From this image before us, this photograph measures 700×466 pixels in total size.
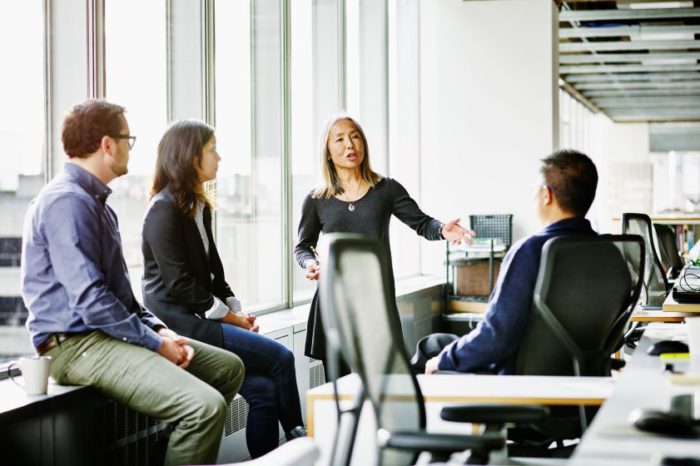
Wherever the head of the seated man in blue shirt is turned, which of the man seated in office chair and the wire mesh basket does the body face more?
the man seated in office chair

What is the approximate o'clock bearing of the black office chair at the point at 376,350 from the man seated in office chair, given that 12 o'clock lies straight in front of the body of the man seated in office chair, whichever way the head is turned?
The black office chair is roughly at 8 o'clock from the man seated in office chair.

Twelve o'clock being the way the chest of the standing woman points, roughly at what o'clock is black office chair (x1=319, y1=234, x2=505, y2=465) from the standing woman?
The black office chair is roughly at 12 o'clock from the standing woman.

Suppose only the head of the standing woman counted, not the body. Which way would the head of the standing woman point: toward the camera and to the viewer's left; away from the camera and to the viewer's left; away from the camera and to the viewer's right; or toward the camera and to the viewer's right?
toward the camera and to the viewer's right

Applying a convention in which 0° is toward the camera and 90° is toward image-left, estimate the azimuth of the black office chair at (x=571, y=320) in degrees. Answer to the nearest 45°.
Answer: approximately 135°

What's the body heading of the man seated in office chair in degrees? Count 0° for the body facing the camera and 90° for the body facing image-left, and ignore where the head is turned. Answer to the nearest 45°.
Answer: approximately 135°

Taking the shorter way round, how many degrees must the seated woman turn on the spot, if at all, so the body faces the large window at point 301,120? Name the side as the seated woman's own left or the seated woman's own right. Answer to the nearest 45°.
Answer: approximately 90° to the seated woman's own left

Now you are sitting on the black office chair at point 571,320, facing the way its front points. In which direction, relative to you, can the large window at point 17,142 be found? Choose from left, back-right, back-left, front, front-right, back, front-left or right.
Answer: front-left

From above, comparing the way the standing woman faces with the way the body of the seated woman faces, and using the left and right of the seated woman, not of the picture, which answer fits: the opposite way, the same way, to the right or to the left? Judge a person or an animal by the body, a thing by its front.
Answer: to the right

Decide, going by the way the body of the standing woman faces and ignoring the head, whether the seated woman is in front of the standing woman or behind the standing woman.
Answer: in front

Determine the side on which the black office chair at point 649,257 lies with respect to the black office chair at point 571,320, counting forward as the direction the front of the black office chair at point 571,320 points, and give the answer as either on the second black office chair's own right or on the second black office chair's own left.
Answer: on the second black office chair's own right

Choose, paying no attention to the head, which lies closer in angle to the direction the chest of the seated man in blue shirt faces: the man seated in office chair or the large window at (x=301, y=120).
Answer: the man seated in office chair

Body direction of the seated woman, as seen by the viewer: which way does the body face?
to the viewer's right

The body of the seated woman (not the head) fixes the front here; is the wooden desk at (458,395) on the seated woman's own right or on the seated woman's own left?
on the seated woman's own right

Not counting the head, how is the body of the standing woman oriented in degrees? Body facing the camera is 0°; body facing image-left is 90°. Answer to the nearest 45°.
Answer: approximately 0°

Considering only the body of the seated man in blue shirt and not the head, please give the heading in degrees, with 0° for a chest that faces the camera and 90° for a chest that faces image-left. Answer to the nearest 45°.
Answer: approximately 270°

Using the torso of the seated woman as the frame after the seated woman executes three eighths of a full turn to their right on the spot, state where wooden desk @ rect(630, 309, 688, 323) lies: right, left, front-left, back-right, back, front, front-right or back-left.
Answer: back-left
